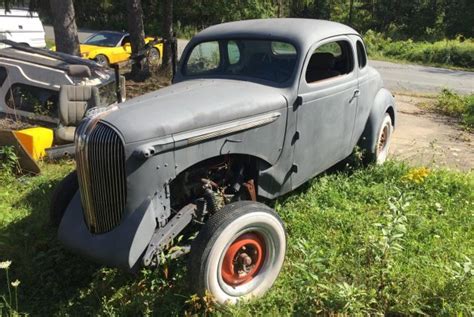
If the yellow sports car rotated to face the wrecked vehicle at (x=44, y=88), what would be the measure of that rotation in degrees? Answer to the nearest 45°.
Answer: approximately 45° to its left

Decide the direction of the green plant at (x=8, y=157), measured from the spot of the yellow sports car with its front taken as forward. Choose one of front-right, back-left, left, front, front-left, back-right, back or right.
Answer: front-left

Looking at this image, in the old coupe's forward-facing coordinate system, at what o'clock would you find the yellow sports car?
The yellow sports car is roughly at 4 o'clock from the old coupe.

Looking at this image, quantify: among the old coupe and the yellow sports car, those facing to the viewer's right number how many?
0

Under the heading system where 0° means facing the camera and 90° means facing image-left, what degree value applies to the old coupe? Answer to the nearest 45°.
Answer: approximately 45°

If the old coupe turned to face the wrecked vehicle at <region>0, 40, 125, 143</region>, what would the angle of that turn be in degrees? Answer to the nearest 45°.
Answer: approximately 90° to its right

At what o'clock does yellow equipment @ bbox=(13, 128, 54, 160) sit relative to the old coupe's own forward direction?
The yellow equipment is roughly at 3 o'clock from the old coupe.
